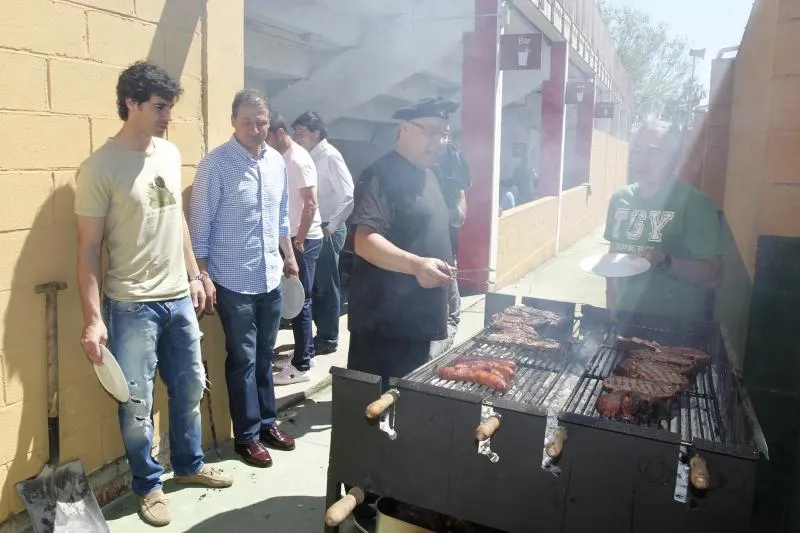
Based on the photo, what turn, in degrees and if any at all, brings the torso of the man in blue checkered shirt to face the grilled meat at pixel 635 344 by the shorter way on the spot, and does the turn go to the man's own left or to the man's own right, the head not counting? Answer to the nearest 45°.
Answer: approximately 45° to the man's own left

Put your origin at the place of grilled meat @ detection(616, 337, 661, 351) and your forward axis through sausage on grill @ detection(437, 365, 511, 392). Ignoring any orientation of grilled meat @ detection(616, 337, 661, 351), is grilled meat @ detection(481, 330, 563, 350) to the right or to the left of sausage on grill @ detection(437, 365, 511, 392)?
right

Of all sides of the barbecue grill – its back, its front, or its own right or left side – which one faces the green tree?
back

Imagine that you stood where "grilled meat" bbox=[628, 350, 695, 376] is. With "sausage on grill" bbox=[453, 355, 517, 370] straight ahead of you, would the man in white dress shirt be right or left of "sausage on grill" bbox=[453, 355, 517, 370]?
right

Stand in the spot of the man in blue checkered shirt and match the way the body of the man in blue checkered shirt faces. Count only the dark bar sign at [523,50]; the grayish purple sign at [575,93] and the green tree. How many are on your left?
3

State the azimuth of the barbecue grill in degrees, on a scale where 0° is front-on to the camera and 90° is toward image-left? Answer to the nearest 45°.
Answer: approximately 0°
